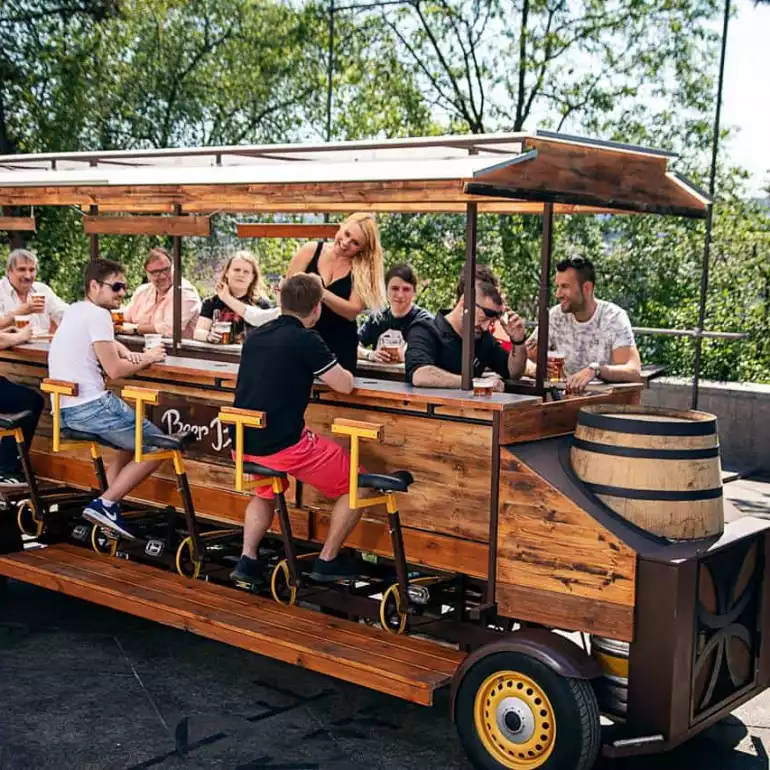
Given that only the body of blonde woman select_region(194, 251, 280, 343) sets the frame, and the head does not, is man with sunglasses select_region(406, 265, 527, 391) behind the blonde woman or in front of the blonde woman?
in front

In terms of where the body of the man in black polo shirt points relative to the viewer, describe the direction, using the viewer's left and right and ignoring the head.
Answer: facing away from the viewer and to the right of the viewer

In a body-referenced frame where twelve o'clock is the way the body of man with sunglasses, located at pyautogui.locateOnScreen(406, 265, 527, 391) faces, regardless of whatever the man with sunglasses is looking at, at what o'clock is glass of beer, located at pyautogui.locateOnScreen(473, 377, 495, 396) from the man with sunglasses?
The glass of beer is roughly at 1 o'clock from the man with sunglasses.

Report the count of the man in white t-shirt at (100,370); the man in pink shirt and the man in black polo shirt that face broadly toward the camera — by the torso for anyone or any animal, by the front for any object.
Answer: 1

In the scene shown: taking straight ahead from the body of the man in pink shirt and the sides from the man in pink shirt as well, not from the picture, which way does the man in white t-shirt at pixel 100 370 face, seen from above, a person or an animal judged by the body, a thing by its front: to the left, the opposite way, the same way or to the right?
to the left

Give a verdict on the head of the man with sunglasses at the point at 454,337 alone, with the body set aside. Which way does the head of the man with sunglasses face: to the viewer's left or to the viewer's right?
to the viewer's right

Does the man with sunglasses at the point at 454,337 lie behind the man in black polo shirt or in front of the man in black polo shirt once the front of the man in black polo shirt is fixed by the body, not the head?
in front

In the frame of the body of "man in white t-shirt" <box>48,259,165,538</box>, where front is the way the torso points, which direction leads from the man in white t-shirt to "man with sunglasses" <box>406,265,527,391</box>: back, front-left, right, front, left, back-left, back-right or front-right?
front-right

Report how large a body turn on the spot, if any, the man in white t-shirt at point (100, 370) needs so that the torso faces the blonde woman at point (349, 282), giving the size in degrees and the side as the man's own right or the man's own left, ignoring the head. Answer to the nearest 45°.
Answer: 0° — they already face them

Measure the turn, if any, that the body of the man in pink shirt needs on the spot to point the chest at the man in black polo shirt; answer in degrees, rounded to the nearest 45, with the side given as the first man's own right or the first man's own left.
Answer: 0° — they already face them

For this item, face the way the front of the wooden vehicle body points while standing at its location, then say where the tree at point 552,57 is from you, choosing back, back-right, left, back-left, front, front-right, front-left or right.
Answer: back-left

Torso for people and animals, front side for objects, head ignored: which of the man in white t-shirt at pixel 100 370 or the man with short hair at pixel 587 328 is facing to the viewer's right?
the man in white t-shirt

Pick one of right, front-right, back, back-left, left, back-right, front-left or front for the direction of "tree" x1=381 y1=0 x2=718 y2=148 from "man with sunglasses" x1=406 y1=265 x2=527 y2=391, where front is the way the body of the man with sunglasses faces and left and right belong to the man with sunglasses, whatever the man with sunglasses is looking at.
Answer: back-left
